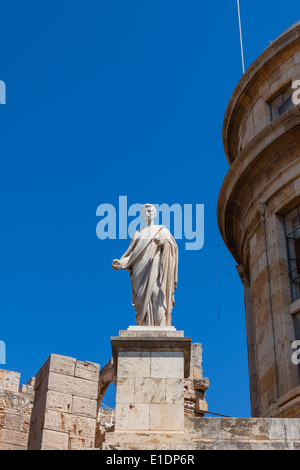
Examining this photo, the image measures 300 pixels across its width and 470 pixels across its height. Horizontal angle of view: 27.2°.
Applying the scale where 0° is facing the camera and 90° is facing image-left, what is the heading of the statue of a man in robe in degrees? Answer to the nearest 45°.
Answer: approximately 0°

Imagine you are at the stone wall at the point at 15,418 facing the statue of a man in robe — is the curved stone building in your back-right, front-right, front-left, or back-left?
front-left
